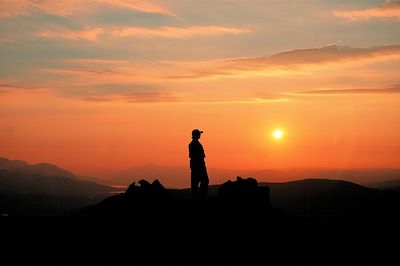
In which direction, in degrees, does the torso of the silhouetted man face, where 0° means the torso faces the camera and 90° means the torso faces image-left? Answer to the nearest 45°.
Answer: approximately 270°
